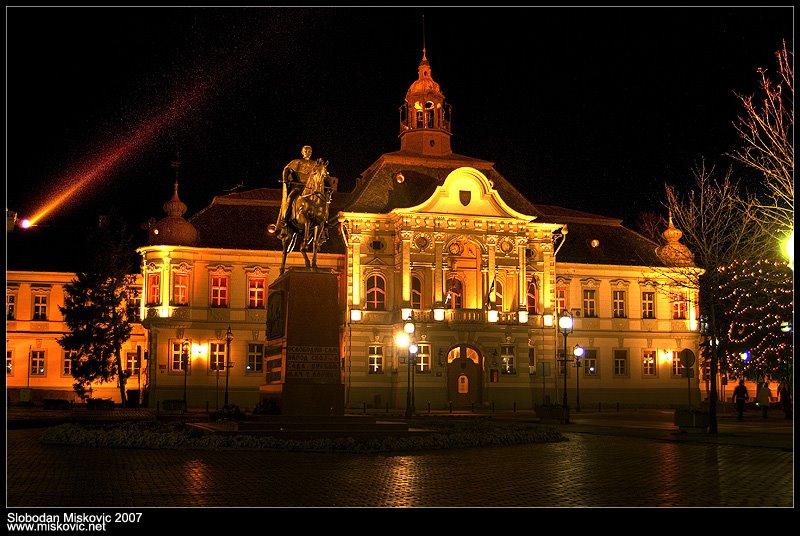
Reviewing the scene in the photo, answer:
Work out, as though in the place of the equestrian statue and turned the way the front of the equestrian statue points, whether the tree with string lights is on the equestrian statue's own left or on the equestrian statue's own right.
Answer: on the equestrian statue's own left

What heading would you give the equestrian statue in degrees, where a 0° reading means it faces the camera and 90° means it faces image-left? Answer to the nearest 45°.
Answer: approximately 315°

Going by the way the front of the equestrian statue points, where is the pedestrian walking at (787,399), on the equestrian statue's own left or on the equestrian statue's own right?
on the equestrian statue's own left
